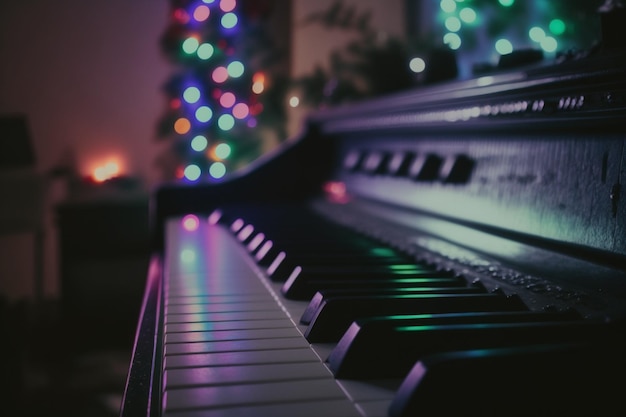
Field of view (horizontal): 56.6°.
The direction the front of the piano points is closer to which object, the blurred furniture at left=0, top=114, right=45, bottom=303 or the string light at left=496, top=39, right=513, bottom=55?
the blurred furniture

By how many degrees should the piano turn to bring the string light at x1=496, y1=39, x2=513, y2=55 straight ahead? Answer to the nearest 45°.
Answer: approximately 90° to its right

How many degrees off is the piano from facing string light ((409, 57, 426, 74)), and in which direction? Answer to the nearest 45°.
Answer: approximately 90° to its right

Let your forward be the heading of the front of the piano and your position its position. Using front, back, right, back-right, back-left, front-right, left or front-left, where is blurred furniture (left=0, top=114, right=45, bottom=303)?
front-right

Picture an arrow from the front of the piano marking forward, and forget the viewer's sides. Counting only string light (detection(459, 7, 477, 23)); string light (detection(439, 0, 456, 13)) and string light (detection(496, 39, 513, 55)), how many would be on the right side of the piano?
3

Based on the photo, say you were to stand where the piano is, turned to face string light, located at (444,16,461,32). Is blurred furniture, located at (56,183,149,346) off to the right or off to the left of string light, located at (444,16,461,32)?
left

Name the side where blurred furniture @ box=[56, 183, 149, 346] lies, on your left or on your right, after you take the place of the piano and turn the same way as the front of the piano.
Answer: on your right

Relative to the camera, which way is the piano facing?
to the viewer's left

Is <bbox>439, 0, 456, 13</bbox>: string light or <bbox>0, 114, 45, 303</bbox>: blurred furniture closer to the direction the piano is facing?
the blurred furniture

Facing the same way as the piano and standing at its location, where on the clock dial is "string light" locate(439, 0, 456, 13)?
The string light is roughly at 3 o'clock from the piano.

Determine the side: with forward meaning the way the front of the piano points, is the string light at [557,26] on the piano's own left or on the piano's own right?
on the piano's own right

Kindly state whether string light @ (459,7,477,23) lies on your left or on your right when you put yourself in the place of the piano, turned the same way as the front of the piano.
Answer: on your right
